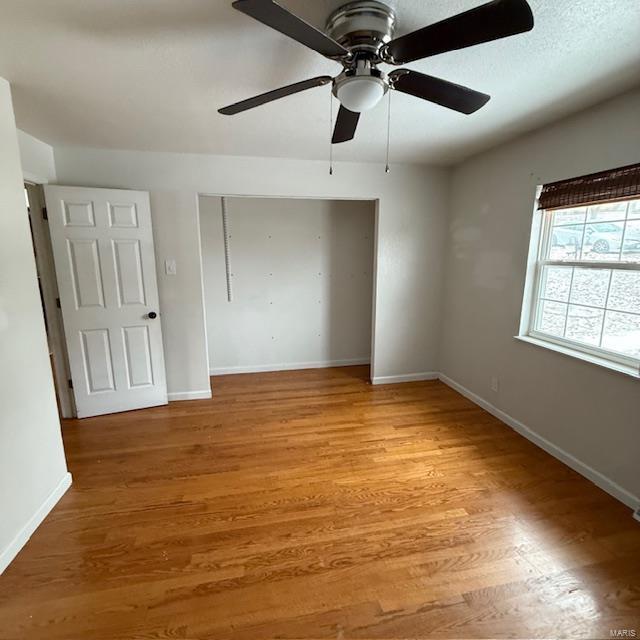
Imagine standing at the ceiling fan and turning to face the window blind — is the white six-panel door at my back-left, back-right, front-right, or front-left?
back-left

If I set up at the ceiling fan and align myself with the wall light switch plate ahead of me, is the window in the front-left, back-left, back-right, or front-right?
back-right

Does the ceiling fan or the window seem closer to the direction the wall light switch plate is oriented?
the ceiling fan

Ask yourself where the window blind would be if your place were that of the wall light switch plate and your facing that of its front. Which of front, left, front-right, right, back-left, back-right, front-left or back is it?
front-left

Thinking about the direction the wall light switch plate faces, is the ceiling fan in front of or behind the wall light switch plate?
in front

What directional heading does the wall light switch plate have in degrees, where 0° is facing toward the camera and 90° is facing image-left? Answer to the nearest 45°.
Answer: approximately 0°

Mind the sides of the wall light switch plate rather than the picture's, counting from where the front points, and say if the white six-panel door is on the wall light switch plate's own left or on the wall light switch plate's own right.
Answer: on the wall light switch plate's own right

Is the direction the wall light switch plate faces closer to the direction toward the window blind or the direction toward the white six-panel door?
the window blind

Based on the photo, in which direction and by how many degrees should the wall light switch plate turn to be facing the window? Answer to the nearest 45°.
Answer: approximately 45° to its left
